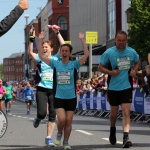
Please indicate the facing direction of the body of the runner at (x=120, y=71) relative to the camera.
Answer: toward the camera

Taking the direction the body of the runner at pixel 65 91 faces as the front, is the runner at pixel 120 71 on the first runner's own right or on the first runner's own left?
on the first runner's own left

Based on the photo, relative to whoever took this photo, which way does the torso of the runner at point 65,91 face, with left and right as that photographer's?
facing the viewer

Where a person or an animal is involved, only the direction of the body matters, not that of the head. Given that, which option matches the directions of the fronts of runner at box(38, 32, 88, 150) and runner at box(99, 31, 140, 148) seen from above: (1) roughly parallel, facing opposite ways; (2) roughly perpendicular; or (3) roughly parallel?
roughly parallel

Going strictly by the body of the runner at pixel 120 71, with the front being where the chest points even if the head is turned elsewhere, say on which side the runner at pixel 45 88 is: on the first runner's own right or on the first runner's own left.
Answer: on the first runner's own right

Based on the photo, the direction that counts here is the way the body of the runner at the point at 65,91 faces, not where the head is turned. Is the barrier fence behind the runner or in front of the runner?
behind

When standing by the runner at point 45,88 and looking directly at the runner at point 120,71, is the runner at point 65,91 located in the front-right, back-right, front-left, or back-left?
front-right

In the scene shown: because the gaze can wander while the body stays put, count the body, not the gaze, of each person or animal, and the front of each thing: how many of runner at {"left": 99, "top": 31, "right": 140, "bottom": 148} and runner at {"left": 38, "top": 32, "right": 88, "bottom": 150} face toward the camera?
2
